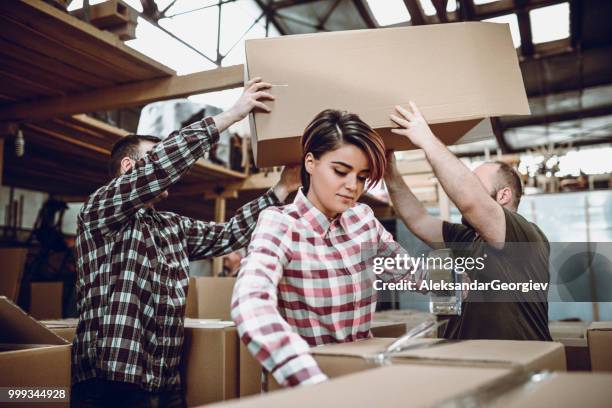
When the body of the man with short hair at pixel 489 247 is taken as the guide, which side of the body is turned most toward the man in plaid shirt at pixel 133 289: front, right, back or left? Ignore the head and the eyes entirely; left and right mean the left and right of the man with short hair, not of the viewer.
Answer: front

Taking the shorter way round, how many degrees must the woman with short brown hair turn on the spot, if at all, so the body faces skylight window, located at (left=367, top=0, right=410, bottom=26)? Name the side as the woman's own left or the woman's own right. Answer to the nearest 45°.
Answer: approximately 135° to the woman's own left

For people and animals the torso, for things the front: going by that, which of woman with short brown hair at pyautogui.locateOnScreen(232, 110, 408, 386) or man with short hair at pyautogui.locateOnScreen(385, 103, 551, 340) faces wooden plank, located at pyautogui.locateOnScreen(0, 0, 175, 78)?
the man with short hair

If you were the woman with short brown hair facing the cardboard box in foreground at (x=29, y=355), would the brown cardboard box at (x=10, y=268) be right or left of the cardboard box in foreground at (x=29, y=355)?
right

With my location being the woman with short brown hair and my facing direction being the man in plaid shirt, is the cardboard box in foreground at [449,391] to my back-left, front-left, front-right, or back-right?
back-left

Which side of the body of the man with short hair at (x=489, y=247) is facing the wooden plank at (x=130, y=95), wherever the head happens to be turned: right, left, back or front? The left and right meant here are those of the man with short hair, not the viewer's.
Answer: front

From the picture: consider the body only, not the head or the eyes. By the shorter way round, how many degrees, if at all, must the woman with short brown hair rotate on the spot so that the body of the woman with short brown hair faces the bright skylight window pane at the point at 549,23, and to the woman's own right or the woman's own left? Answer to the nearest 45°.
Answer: approximately 90° to the woman's own left

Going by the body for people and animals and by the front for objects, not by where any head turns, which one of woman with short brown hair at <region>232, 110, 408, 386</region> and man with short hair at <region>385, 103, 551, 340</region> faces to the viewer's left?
the man with short hair

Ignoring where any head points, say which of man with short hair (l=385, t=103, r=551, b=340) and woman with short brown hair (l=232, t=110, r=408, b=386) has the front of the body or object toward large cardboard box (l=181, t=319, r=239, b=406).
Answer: the man with short hair

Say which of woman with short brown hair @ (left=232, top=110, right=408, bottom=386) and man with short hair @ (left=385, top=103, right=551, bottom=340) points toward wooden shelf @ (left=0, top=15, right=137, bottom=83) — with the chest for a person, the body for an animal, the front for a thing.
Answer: the man with short hair

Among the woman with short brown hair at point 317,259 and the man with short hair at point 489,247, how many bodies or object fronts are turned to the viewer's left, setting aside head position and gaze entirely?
1

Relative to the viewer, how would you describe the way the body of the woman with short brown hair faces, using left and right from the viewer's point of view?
facing the viewer and to the right of the viewer

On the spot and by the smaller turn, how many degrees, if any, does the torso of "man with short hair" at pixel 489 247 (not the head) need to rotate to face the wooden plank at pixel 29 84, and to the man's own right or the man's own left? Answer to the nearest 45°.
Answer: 0° — they already face it

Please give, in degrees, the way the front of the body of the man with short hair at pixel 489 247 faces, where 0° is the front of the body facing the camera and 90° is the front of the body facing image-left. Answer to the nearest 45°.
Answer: approximately 90°
